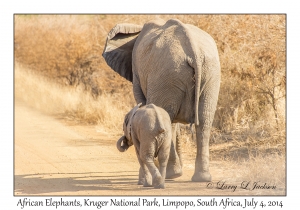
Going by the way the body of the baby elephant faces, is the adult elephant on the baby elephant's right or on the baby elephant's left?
on the baby elephant's right

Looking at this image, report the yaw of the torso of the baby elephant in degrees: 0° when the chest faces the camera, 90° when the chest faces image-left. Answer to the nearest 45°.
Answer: approximately 135°

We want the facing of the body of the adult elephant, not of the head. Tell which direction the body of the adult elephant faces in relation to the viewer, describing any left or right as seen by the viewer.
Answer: facing away from the viewer and to the left of the viewer
